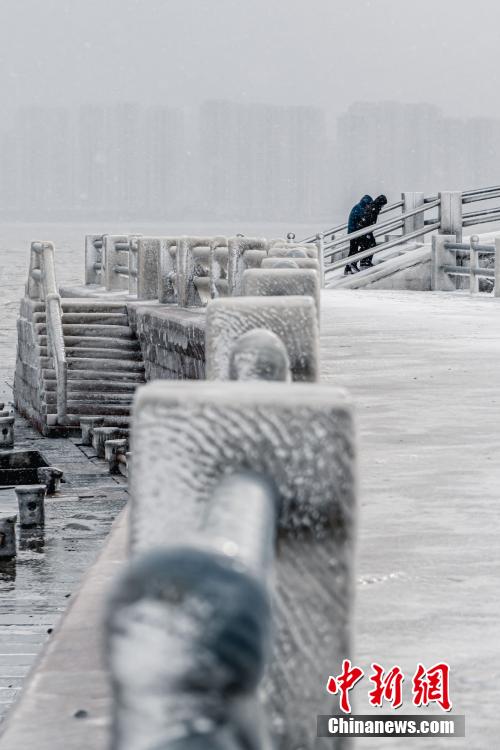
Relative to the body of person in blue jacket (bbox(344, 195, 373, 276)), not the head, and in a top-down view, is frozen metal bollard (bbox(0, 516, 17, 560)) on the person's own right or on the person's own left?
on the person's own right

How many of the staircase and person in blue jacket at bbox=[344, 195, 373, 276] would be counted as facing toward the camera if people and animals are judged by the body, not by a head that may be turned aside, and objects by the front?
1

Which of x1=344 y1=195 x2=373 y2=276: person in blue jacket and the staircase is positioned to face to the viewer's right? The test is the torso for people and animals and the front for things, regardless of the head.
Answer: the person in blue jacket

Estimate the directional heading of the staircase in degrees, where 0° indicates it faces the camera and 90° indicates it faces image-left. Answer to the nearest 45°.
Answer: approximately 0°

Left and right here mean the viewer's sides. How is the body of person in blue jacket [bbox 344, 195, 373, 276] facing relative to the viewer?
facing to the right of the viewer

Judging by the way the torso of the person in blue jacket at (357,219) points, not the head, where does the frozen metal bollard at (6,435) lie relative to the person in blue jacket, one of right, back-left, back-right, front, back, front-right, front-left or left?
back-right

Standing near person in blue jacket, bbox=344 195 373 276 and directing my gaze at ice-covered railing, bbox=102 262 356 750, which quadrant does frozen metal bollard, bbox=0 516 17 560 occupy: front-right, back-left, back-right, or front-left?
front-right

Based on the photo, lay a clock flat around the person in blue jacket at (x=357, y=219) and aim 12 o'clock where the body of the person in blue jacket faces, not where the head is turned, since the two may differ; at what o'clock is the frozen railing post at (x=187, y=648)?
The frozen railing post is roughly at 3 o'clock from the person in blue jacket.

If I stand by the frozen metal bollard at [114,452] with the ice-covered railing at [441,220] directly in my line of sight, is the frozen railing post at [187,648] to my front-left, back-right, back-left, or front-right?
back-right

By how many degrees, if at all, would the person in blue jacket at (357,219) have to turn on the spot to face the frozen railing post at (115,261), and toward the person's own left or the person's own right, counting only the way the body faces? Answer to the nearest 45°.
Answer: approximately 135° to the person's own right

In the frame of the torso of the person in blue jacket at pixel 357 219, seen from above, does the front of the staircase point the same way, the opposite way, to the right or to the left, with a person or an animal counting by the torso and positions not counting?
to the right
